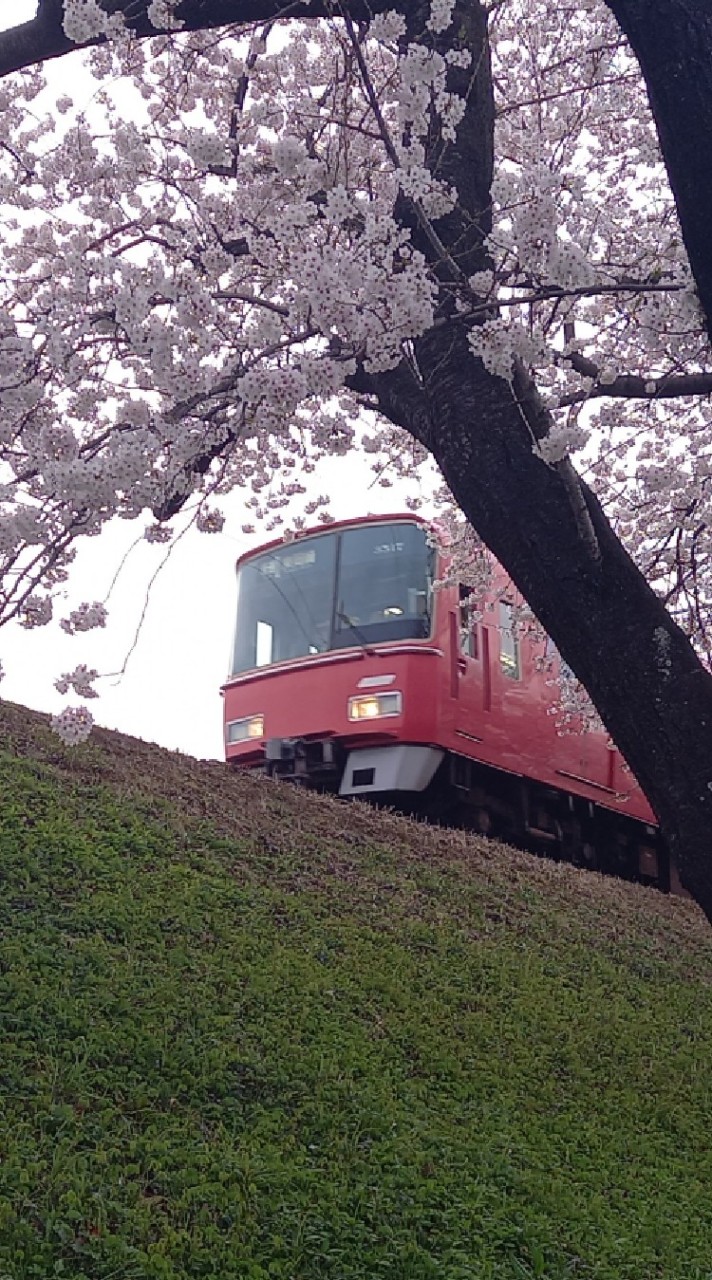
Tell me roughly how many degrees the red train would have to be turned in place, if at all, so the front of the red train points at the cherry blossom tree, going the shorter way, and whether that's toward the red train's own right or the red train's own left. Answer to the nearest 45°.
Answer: approximately 45° to the red train's own left

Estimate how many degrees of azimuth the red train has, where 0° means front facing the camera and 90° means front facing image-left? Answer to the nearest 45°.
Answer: approximately 45°
